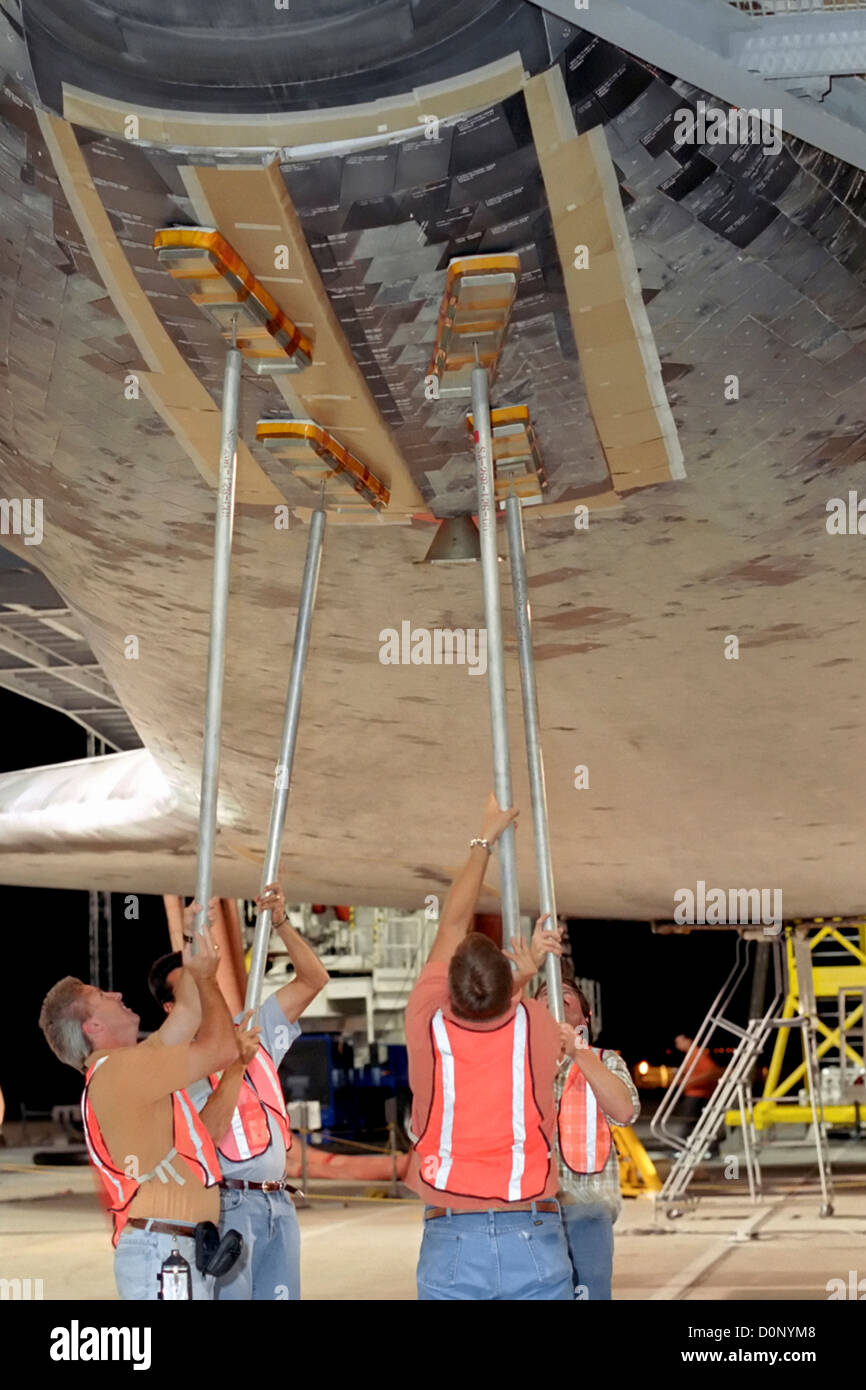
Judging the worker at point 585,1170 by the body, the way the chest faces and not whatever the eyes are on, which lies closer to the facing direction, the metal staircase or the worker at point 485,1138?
the worker

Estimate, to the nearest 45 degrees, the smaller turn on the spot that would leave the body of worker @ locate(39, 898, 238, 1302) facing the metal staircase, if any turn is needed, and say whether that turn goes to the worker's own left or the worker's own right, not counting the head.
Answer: approximately 45° to the worker's own left

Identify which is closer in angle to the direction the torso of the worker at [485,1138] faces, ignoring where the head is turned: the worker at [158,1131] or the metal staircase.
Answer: the metal staircase

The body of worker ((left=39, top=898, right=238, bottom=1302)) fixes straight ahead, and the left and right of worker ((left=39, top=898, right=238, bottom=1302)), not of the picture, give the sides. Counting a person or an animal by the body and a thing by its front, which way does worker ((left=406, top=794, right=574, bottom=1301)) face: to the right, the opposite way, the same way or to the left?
to the left

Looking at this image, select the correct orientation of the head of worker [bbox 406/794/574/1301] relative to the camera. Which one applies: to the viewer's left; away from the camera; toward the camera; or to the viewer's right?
away from the camera

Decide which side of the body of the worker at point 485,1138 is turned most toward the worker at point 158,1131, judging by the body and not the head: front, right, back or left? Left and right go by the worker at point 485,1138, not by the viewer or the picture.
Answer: left

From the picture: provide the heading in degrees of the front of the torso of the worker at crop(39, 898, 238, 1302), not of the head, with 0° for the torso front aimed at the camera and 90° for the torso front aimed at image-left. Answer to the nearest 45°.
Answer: approximately 270°

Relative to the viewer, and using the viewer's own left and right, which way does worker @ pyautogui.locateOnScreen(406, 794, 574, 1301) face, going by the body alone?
facing away from the viewer

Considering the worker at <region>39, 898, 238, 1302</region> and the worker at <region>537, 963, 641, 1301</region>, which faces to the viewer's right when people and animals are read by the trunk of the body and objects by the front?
the worker at <region>39, 898, 238, 1302</region>

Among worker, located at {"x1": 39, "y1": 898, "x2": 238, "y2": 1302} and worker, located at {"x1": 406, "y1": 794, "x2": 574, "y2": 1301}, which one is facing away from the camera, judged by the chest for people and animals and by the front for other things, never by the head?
worker, located at {"x1": 406, "y1": 794, "x2": 574, "y2": 1301}
